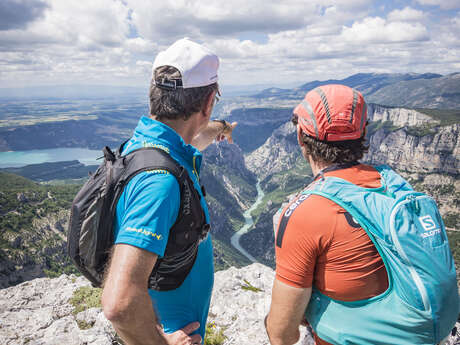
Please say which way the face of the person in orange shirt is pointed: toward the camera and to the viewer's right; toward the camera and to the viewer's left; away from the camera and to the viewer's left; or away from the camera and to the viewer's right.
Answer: away from the camera and to the viewer's left

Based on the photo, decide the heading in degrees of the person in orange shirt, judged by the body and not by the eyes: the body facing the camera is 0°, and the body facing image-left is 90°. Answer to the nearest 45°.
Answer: approximately 135°

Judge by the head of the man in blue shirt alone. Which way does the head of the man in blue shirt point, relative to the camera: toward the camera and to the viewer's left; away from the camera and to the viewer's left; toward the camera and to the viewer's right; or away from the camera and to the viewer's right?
away from the camera and to the viewer's right
